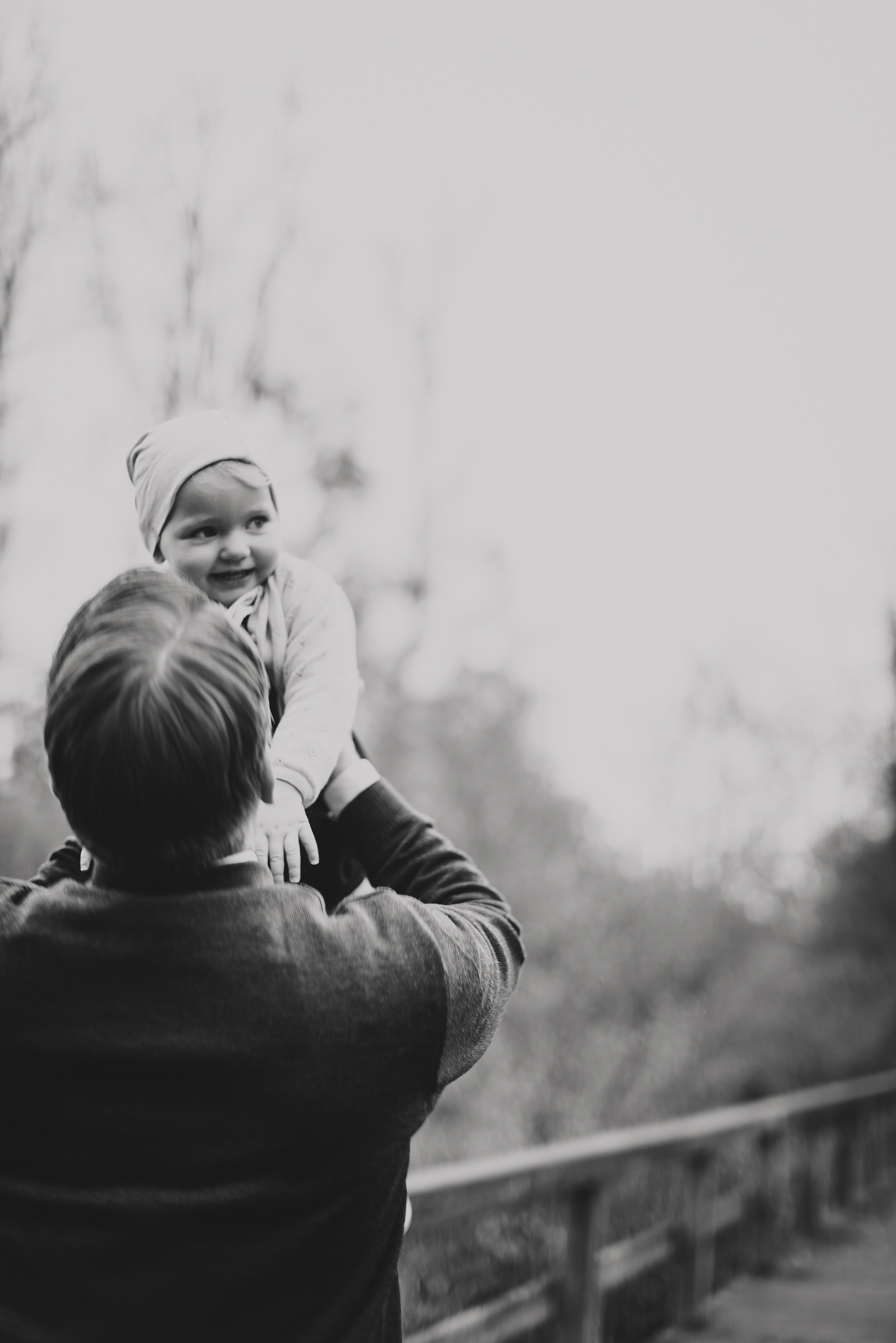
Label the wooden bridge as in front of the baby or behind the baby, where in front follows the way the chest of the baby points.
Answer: behind

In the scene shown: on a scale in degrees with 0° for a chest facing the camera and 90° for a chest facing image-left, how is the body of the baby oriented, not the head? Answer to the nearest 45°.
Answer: approximately 0°

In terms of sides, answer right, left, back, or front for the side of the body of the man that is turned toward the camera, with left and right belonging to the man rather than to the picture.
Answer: back

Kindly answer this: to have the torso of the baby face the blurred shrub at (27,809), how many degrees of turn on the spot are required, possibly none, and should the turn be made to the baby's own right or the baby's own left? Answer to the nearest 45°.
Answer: approximately 180°

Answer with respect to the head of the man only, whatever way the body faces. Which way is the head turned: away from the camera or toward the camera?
away from the camera
